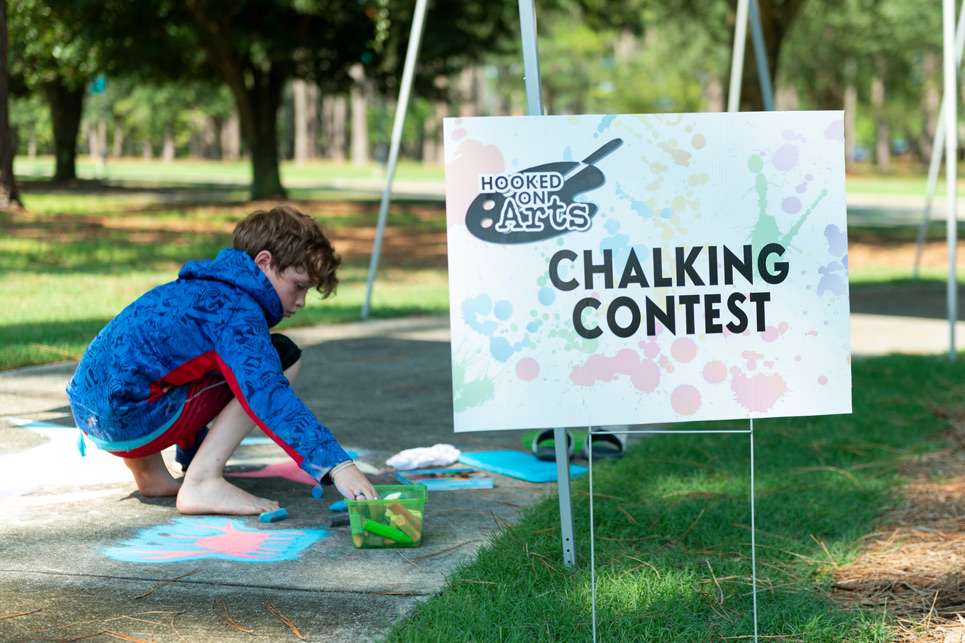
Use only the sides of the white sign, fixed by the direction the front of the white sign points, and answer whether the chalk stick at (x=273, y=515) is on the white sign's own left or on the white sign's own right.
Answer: on the white sign's own right

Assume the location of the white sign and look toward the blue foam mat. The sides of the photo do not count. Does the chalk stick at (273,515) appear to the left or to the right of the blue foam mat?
left

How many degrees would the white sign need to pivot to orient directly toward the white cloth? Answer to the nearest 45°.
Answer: approximately 135° to its right

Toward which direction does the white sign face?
toward the camera

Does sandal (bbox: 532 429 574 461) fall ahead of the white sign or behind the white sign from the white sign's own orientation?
behind

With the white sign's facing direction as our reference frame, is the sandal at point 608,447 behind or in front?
behind

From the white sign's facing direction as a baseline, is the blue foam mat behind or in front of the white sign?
behind

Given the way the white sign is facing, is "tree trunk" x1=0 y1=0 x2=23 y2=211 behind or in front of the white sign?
behind
